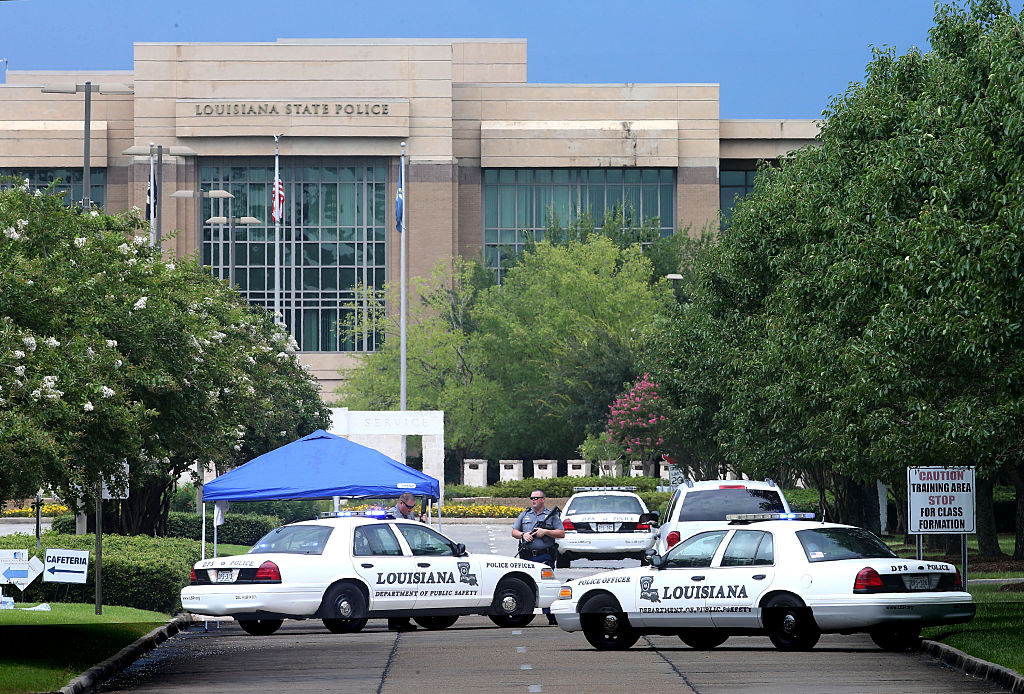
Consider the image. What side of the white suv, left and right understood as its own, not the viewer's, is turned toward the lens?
back

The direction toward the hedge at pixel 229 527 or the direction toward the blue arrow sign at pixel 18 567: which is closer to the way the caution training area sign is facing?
the blue arrow sign

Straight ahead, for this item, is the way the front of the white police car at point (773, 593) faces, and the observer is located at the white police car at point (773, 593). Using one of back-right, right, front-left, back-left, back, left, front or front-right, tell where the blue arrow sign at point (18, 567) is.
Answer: front-left

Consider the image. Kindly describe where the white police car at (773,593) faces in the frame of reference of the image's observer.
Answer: facing away from the viewer and to the left of the viewer

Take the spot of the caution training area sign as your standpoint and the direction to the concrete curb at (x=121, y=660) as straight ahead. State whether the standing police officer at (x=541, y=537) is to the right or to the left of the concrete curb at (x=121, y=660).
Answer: right

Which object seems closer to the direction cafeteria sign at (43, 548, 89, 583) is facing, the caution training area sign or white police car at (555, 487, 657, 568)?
the caution training area sign

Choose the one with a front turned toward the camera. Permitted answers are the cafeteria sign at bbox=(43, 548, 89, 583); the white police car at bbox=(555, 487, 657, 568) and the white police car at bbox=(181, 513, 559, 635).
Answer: the cafeteria sign

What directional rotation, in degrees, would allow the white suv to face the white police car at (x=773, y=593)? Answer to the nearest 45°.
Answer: approximately 180°

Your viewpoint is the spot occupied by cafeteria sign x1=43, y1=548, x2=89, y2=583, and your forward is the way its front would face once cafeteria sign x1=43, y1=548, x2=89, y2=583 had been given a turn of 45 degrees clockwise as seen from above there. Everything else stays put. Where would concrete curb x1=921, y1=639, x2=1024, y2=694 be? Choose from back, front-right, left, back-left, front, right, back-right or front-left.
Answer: left

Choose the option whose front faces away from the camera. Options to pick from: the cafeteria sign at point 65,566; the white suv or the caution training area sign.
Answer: the white suv

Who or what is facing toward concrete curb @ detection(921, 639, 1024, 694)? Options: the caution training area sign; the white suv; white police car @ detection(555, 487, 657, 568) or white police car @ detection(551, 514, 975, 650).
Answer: the caution training area sign

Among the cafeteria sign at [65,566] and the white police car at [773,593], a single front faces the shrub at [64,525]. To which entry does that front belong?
the white police car

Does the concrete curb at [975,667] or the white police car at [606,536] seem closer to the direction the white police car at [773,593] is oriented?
the white police car

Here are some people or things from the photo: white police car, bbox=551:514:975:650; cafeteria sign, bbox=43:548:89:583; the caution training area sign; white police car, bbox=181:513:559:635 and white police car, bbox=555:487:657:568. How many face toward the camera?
2

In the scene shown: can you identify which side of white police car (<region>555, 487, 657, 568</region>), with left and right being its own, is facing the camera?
back

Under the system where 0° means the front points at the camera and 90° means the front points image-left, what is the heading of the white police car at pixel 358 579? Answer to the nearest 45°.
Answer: approximately 225°

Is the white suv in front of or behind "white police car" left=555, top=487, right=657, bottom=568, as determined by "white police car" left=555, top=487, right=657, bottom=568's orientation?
behind

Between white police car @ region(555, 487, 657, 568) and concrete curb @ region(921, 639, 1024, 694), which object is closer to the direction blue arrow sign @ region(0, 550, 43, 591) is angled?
the concrete curb

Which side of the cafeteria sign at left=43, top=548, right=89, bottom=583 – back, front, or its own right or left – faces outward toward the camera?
front
